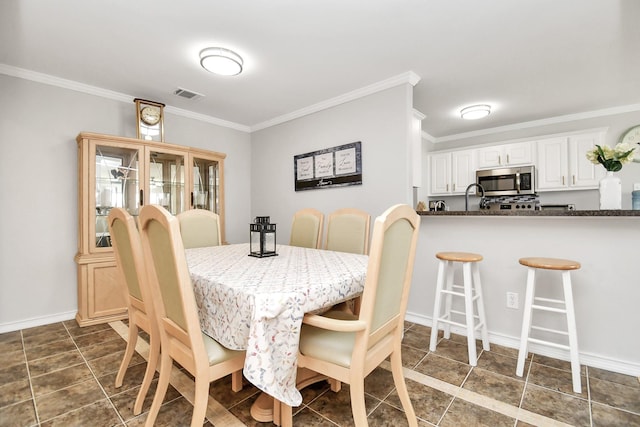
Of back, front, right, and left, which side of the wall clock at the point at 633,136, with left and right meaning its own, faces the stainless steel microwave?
right

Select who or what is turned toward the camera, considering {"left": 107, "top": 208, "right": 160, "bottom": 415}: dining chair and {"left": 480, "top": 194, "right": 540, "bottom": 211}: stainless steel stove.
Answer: the stainless steel stove

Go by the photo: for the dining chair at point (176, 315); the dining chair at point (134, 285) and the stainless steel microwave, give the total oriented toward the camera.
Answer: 1

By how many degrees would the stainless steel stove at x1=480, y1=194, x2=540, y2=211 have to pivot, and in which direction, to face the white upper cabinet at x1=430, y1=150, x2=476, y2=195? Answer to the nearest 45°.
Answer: approximately 90° to its right

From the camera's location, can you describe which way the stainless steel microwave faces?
facing the viewer

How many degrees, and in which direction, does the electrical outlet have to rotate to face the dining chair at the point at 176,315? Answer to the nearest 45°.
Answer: approximately 45° to its right

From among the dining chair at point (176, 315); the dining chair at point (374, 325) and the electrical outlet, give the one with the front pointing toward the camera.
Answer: the electrical outlet

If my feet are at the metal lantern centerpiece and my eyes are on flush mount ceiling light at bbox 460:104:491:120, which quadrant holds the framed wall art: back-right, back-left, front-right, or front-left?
front-left

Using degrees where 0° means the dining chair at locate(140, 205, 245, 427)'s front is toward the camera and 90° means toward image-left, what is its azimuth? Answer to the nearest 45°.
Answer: approximately 225°

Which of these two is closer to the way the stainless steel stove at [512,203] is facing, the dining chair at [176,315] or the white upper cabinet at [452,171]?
the dining chair

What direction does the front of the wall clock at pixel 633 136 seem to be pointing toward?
toward the camera

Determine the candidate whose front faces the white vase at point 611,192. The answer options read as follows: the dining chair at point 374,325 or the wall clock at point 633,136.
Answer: the wall clock

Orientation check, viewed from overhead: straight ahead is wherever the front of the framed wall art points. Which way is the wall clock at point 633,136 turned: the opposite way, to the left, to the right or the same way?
the same way

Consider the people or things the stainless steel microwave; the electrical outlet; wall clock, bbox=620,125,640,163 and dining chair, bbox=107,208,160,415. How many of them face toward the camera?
3

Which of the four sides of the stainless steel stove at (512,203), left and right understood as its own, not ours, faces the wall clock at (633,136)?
left

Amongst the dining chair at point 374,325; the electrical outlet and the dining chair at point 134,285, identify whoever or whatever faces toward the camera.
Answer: the electrical outlet

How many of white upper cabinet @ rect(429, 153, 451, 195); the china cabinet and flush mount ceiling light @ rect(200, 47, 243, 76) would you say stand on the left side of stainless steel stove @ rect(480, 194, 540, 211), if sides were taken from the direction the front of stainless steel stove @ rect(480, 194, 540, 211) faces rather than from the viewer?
0

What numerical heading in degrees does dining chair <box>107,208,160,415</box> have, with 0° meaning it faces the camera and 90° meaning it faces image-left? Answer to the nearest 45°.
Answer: approximately 225°

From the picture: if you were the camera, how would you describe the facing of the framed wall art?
facing the viewer and to the left of the viewer

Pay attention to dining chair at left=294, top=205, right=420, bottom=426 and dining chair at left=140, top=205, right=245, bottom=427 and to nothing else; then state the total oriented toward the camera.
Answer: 0
